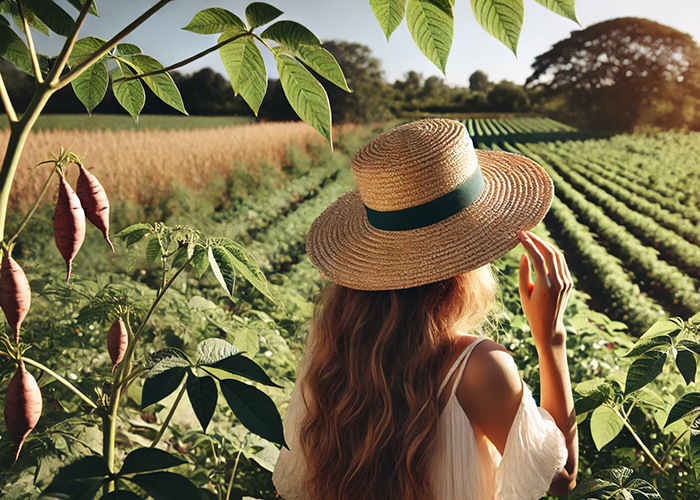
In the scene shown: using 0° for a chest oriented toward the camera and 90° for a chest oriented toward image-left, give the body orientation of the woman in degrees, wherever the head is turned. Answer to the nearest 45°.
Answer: approximately 225°

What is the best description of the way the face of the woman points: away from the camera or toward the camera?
away from the camera
